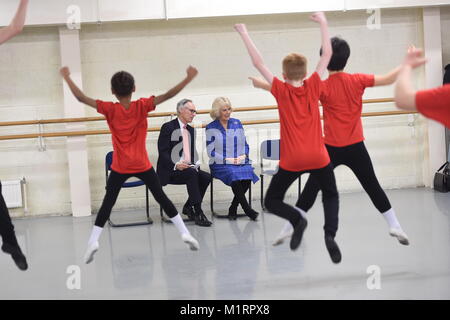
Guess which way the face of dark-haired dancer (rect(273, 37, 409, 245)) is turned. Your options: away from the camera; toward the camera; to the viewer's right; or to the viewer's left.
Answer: away from the camera

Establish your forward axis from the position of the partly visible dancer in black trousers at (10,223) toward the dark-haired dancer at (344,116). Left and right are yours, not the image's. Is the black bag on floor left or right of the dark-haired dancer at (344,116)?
left

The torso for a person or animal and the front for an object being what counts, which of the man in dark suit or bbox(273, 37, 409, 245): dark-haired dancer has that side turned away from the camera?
the dark-haired dancer

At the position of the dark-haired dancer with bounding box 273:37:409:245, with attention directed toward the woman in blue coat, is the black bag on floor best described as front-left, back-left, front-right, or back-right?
front-right

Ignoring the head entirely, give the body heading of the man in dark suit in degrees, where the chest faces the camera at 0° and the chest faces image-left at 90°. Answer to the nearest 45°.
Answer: approximately 315°

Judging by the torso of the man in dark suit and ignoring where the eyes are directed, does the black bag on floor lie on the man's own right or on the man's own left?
on the man's own left

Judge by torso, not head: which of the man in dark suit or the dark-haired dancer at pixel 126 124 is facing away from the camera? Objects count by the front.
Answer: the dark-haired dancer

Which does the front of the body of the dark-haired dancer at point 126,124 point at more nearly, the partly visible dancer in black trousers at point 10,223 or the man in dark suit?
the man in dark suit

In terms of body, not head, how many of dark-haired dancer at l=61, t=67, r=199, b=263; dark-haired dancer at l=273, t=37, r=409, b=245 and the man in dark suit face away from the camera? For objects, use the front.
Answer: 2

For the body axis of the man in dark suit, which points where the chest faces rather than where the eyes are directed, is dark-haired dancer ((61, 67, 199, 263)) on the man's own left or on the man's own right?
on the man's own right

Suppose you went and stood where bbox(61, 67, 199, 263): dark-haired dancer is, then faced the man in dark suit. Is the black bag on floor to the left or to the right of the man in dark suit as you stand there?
right

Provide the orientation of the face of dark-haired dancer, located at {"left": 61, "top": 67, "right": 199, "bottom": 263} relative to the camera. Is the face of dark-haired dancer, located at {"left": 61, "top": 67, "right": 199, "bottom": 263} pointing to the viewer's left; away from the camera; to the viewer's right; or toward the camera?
away from the camera

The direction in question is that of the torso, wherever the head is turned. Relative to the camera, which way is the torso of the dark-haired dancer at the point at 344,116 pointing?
away from the camera

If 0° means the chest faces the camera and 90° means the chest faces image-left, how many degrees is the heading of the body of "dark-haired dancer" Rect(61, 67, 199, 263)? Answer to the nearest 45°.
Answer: approximately 180°

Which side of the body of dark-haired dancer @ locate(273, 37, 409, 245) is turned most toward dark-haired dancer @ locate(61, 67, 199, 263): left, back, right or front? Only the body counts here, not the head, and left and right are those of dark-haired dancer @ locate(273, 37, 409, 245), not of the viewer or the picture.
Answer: left

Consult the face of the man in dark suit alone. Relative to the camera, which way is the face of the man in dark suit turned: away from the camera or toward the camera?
toward the camera

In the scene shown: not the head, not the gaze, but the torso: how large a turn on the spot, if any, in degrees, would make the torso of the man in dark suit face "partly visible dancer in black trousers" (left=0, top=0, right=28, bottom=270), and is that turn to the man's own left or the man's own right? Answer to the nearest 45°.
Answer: approximately 45° to the man's own right
